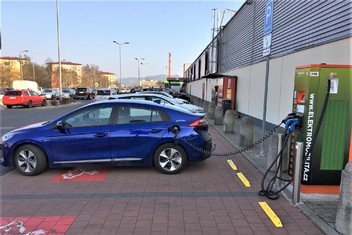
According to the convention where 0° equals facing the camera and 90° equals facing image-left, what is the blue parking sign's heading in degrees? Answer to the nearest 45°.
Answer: approximately 45°

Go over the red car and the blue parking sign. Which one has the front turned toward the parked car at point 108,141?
the blue parking sign

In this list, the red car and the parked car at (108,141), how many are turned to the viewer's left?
1

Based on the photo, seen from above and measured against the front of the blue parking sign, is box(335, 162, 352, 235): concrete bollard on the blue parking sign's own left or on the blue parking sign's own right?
on the blue parking sign's own left

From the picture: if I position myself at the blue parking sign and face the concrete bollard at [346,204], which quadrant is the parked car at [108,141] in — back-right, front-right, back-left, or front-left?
front-right

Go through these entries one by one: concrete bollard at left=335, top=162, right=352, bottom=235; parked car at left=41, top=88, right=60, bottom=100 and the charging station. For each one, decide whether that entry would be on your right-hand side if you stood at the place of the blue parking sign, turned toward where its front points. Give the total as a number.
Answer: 1
